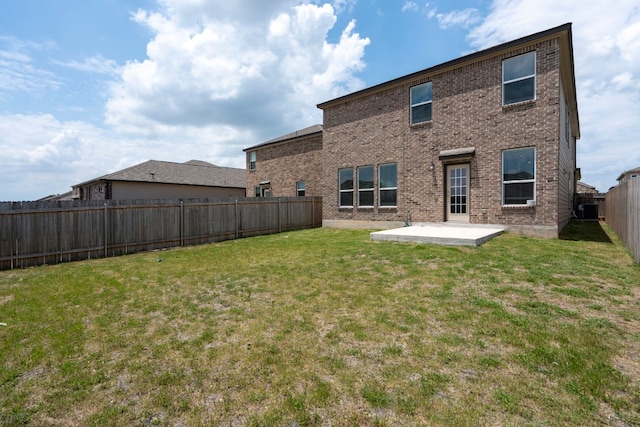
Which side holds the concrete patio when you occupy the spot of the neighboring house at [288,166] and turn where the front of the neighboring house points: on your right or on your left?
on your right

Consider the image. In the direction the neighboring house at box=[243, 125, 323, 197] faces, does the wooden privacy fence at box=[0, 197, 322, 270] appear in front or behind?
behind

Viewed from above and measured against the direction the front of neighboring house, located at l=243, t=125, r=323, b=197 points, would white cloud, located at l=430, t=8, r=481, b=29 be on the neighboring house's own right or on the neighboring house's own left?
on the neighboring house's own right

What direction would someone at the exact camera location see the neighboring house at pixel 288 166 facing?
facing away from the viewer and to the right of the viewer

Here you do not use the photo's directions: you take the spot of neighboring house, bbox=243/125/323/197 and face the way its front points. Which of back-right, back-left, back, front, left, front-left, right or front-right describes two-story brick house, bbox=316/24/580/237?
right
